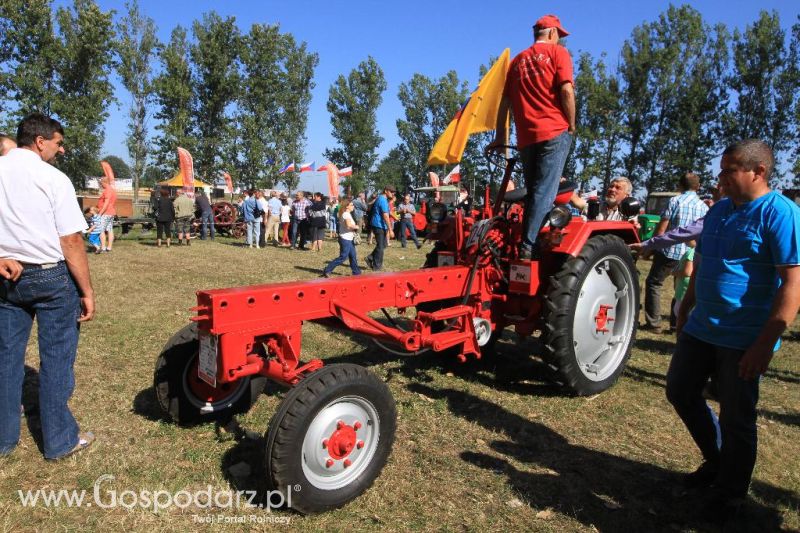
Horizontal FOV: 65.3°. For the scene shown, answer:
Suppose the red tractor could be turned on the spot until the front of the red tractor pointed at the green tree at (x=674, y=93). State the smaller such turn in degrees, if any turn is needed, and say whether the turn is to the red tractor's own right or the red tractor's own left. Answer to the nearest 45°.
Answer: approximately 180°

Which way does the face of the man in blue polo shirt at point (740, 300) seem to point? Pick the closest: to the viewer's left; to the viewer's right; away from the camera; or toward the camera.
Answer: to the viewer's left

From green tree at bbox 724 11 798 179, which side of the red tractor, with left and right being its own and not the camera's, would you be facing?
back

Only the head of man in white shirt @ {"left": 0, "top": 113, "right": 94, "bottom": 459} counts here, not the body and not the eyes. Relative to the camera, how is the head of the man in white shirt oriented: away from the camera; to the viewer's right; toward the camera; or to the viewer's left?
to the viewer's right

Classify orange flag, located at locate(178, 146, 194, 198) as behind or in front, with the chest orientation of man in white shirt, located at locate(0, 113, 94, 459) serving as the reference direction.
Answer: in front

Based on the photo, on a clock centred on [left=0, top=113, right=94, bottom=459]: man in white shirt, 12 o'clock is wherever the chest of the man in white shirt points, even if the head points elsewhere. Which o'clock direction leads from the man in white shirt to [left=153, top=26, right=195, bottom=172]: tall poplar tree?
The tall poplar tree is roughly at 11 o'clock from the man in white shirt.

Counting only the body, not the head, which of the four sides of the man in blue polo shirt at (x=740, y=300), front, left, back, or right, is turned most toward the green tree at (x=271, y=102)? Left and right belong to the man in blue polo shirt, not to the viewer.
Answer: right

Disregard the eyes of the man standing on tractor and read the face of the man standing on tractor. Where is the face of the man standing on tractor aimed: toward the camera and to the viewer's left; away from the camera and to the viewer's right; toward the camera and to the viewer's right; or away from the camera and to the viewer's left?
away from the camera and to the viewer's right

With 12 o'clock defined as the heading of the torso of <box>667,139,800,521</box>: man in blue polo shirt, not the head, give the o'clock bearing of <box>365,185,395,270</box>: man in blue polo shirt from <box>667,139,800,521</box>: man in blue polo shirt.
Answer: <box>365,185,395,270</box>: man in blue polo shirt is roughly at 3 o'clock from <box>667,139,800,521</box>: man in blue polo shirt.
